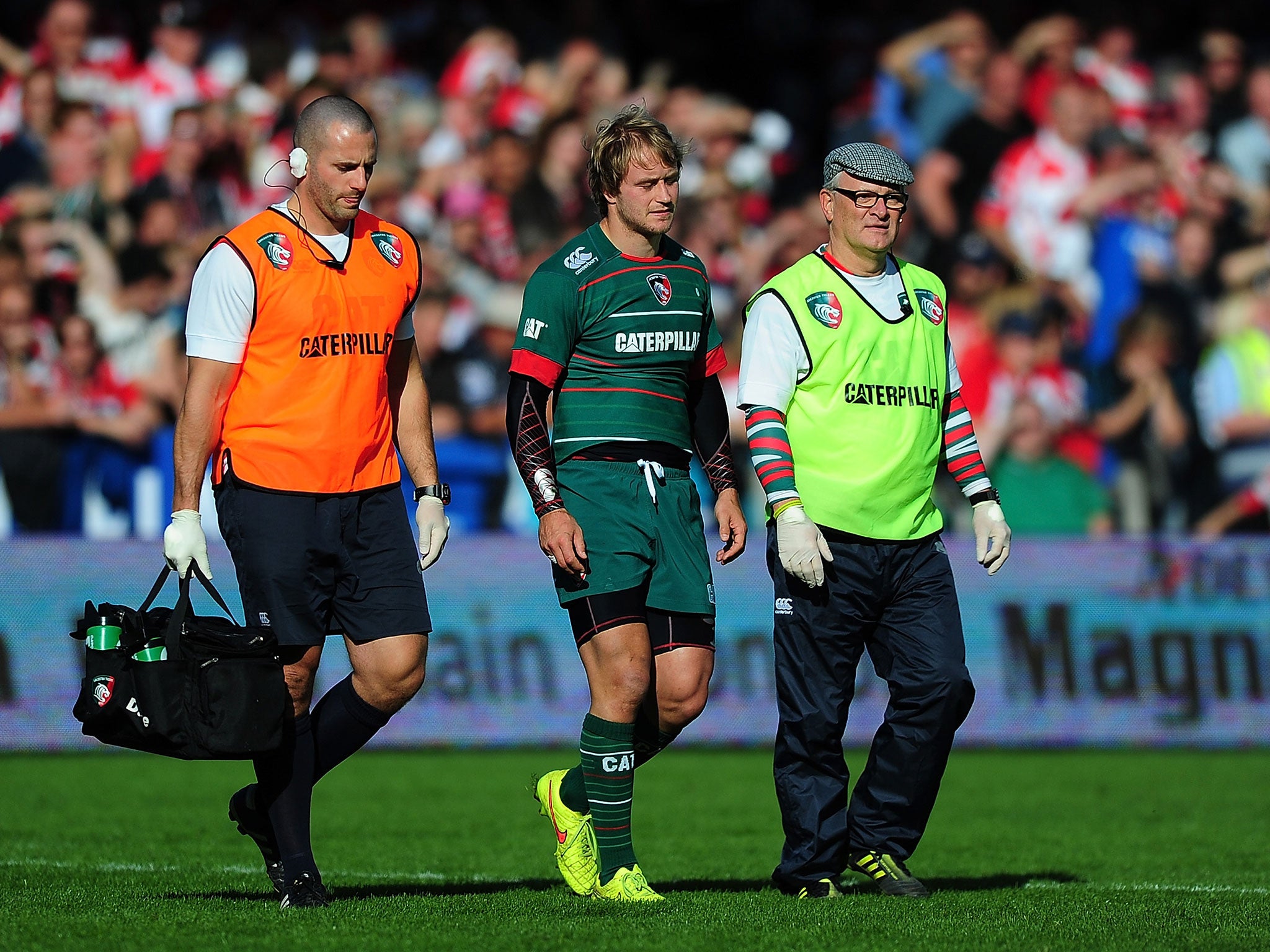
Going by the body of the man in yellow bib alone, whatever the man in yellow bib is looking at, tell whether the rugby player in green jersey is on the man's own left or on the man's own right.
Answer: on the man's own right

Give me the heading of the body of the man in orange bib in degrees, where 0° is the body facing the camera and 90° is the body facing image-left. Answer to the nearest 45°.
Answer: approximately 315°

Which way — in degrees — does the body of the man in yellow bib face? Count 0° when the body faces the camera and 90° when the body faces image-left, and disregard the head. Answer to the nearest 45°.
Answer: approximately 315°

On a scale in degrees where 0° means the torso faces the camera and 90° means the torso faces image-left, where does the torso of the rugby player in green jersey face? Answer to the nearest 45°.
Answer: approximately 315°

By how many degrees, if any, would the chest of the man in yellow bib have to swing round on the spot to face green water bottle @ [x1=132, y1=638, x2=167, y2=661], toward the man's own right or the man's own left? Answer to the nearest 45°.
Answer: approximately 90° to the man's own right

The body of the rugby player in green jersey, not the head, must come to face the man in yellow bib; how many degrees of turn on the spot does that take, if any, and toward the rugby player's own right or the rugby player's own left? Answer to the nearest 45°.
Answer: approximately 45° to the rugby player's own left

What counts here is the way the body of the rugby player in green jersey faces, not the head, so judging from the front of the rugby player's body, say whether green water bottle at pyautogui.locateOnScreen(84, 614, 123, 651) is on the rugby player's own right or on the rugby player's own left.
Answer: on the rugby player's own right
